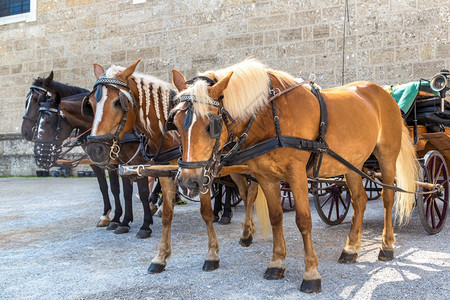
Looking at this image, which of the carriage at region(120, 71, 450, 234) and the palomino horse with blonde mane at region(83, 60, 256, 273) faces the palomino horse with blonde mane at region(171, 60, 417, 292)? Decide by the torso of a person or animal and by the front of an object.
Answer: the carriage

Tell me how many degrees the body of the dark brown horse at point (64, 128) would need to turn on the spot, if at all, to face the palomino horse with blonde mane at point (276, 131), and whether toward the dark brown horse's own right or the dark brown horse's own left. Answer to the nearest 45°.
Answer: approximately 90° to the dark brown horse's own left

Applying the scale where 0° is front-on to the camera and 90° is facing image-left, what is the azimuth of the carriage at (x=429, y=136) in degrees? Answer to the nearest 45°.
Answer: approximately 45°

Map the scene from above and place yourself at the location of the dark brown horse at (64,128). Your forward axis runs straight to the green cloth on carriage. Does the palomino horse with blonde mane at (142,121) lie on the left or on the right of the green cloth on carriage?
right

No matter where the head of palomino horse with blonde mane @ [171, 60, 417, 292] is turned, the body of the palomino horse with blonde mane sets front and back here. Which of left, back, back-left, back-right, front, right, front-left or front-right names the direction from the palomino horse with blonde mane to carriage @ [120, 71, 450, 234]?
back

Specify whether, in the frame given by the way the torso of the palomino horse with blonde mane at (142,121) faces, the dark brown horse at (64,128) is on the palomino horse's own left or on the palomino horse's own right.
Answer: on the palomino horse's own right

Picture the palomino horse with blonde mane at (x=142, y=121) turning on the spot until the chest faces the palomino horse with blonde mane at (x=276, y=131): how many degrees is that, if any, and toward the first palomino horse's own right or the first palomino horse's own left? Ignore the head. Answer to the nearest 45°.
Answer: approximately 90° to the first palomino horse's own left

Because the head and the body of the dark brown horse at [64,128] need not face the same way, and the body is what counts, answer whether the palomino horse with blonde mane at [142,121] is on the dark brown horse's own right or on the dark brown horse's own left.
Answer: on the dark brown horse's own left

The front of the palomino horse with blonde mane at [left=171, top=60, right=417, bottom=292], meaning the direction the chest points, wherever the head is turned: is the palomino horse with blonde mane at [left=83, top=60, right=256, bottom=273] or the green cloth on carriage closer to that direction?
the palomino horse with blonde mane

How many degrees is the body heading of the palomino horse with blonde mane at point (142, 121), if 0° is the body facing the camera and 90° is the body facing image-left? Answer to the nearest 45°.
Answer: approximately 45°

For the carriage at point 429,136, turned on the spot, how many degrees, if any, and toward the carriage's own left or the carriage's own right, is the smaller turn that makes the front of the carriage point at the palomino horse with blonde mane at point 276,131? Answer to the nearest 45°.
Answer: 0° — it already faces it
